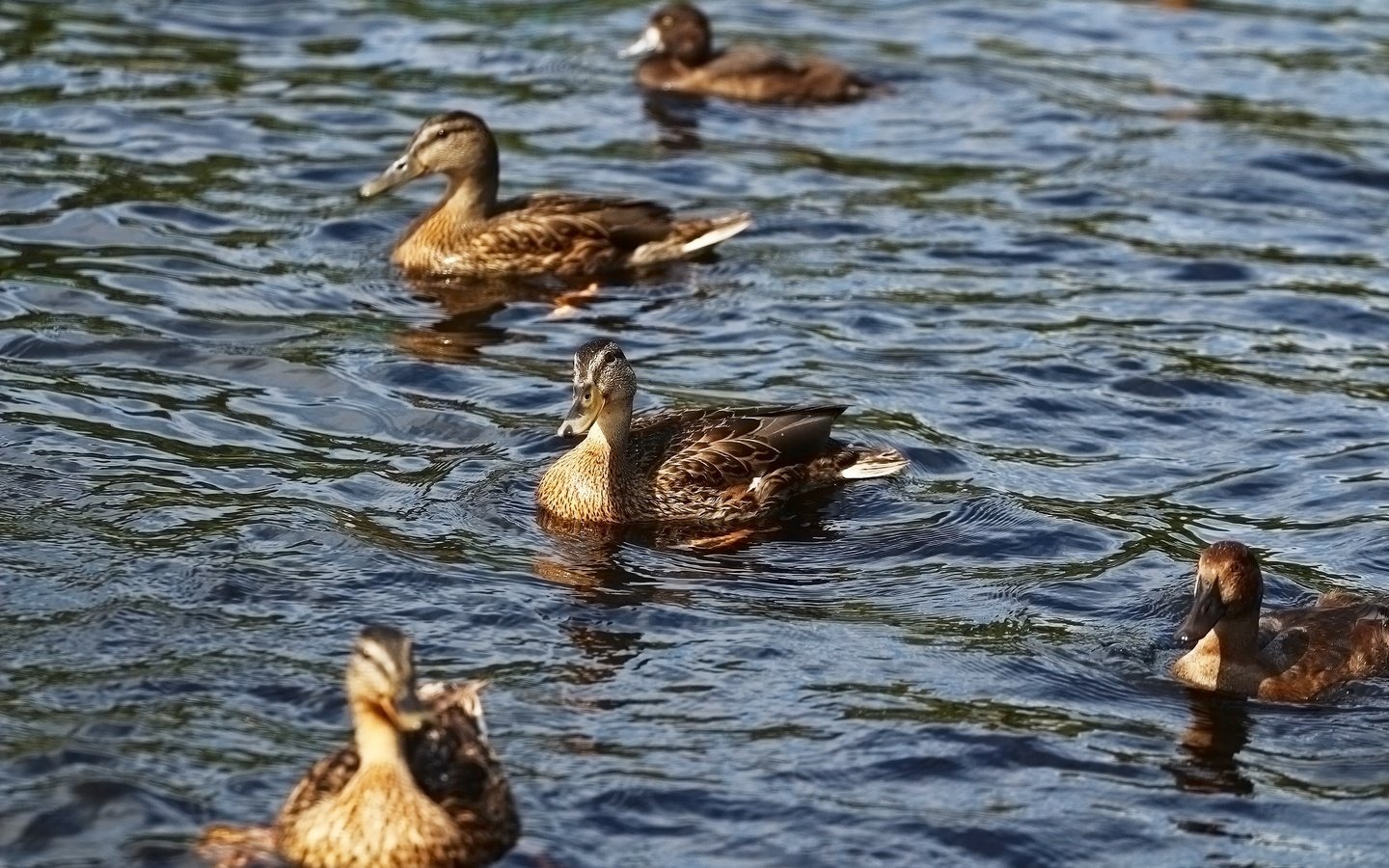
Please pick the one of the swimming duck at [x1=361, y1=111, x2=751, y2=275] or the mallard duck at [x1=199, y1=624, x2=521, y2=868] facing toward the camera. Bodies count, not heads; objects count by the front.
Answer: the mallard duck

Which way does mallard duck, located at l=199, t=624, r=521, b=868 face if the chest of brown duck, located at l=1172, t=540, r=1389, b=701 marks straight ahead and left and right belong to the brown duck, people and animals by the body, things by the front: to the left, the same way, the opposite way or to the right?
to the left

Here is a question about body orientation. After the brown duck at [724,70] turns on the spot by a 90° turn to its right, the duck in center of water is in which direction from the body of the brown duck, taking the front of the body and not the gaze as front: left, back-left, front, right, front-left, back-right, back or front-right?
back

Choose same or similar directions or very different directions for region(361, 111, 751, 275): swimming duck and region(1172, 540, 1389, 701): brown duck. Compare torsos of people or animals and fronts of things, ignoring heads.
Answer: same or similar directions

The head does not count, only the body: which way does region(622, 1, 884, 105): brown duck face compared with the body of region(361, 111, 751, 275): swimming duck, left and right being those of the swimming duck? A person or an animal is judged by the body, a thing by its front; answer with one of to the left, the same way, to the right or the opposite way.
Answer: the same way

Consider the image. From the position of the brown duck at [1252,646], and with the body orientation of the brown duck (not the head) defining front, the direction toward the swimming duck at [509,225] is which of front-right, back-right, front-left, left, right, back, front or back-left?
right

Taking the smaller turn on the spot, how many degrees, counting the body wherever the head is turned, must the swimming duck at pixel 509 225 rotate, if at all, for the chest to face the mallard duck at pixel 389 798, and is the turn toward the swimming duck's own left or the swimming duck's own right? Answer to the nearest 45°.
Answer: approximately 90° to the swimming duck's own left

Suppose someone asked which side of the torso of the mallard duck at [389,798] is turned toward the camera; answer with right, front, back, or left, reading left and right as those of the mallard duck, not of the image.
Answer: front

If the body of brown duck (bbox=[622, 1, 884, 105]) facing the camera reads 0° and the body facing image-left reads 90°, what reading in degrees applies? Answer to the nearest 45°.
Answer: approximately 90°

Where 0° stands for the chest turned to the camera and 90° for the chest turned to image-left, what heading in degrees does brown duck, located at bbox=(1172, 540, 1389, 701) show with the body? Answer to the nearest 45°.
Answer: approximately 45°

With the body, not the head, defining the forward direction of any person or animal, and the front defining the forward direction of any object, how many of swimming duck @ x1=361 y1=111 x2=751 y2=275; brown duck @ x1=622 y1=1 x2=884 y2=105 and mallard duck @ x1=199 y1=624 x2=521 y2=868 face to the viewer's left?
2

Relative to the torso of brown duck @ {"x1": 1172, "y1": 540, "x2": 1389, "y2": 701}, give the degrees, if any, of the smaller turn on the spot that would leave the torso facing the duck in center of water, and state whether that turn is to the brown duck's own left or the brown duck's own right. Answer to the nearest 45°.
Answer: approximately 90° to the brown duck's own right

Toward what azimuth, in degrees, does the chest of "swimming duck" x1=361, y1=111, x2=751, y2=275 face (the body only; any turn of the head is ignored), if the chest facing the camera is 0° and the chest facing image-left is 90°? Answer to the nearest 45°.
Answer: approximately 90°

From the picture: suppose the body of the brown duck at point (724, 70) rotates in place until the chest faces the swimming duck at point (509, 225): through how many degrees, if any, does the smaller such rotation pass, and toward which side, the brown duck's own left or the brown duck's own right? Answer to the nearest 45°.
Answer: approximately 90° to the brown duck's own left

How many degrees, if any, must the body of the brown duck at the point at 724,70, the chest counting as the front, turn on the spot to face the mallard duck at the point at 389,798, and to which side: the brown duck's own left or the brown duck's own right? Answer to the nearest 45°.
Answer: approximately 90° to the brown duck's own left

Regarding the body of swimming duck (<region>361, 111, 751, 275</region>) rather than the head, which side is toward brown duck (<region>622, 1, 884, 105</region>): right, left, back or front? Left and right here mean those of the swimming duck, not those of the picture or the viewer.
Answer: right

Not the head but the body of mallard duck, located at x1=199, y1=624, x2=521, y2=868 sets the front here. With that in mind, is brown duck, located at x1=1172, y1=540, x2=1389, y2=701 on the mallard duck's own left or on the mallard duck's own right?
on the mallard duck's own left
